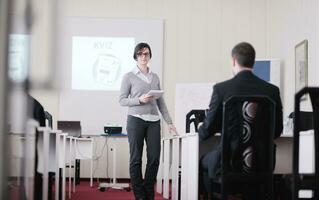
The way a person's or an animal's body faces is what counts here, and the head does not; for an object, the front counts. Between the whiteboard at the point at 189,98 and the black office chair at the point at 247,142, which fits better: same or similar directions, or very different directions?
very different directions

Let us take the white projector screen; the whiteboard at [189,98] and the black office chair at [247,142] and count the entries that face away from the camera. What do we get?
1

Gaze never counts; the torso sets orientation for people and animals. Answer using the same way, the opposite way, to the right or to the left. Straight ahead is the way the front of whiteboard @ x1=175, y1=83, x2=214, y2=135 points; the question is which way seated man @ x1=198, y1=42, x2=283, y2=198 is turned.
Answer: the opposite way

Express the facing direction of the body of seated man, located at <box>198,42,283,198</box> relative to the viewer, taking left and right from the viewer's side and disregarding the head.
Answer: facing away from the viewer

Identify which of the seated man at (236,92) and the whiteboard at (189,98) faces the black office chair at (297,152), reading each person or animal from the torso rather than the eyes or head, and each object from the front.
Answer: the whiteboard

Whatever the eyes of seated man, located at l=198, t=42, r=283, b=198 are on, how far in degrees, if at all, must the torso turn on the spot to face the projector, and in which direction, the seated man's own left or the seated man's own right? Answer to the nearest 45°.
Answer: approximately 45° to the seated man's own left

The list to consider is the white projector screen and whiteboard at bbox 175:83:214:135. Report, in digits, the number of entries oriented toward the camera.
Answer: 2

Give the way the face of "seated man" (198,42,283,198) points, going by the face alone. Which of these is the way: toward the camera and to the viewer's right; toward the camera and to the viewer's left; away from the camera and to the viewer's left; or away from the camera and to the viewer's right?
away from the camera and to the viewer's left

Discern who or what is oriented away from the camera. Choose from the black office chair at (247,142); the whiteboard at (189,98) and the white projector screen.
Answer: the black office chair

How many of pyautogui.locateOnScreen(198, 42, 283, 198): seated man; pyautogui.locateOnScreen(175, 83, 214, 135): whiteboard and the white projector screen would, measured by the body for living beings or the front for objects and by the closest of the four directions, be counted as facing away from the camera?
1

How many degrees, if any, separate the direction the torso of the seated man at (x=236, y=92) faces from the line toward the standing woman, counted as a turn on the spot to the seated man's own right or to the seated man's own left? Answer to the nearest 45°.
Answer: approximately 45° to the seated man's own left

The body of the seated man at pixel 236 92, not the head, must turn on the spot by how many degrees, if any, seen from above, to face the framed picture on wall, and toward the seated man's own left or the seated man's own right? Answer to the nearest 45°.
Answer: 0° — they already face it

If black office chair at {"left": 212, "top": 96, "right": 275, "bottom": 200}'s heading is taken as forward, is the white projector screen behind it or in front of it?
in front

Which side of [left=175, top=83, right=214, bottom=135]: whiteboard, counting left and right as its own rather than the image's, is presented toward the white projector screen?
right

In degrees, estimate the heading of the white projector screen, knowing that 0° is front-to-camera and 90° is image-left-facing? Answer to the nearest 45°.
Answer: approximately 0°

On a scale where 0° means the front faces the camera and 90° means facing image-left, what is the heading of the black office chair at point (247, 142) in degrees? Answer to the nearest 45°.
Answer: approximately 180°
